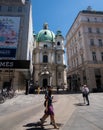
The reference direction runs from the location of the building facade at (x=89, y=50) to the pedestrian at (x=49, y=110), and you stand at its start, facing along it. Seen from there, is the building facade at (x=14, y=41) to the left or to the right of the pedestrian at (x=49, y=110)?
right

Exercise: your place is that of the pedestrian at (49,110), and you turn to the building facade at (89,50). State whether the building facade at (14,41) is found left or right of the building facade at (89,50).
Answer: left

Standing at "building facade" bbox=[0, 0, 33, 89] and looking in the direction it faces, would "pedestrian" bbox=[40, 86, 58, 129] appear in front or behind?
in front

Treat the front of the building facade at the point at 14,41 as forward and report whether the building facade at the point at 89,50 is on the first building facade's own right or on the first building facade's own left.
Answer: on the first building facade's own left
